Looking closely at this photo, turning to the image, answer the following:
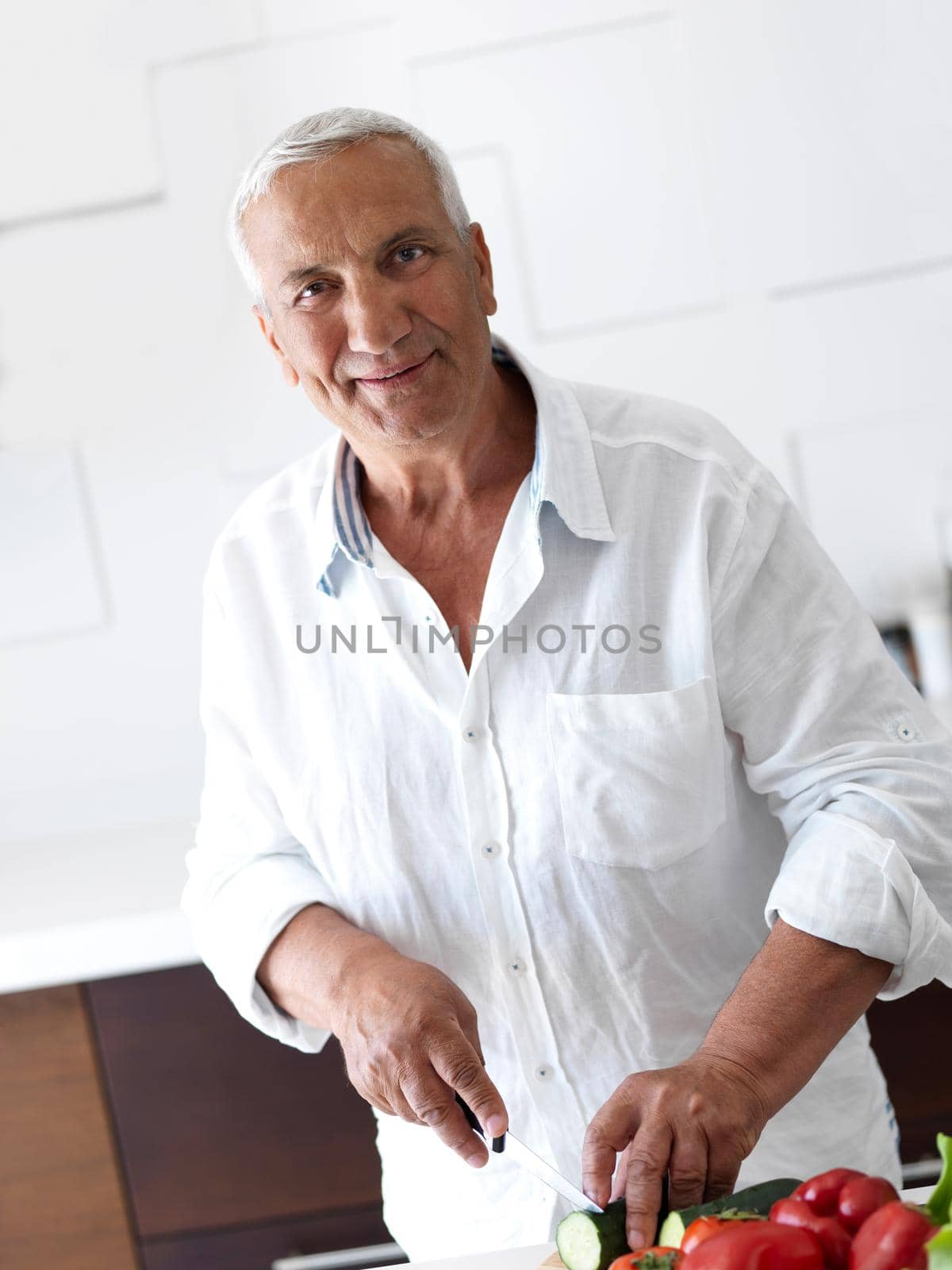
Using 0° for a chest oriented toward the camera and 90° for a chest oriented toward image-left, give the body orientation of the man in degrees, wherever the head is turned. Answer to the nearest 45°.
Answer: approximately 0°
